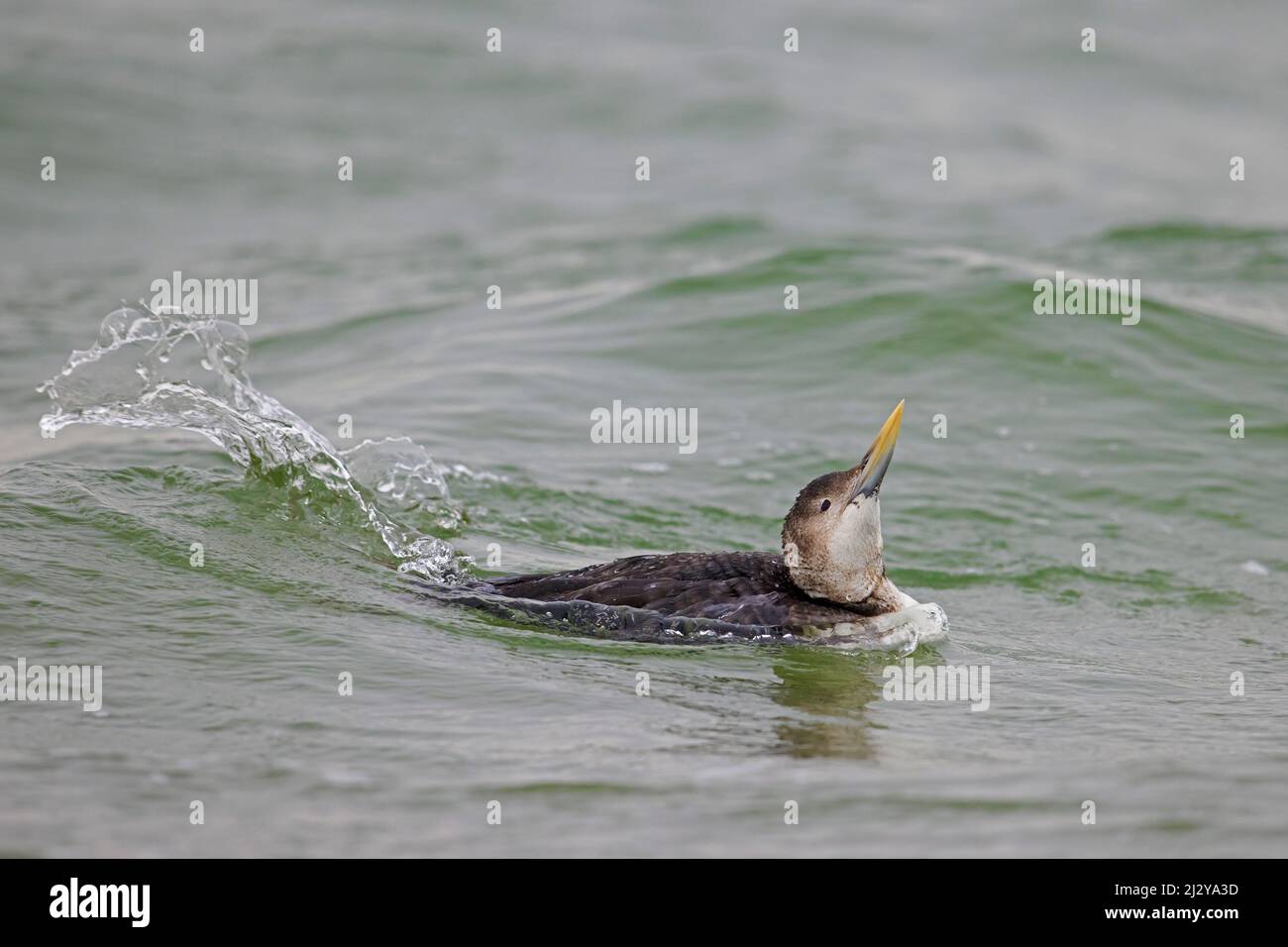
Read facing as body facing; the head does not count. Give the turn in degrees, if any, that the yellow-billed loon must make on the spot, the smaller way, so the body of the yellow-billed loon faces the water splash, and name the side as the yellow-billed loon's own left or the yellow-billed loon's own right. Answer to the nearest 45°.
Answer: approximately 135° to the yellow-billed loon's own left

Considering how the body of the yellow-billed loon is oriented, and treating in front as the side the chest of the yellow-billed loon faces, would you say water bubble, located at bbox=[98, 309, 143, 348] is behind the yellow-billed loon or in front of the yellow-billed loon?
behind

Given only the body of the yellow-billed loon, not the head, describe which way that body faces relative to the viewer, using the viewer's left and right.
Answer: facing to the right of the viewer
